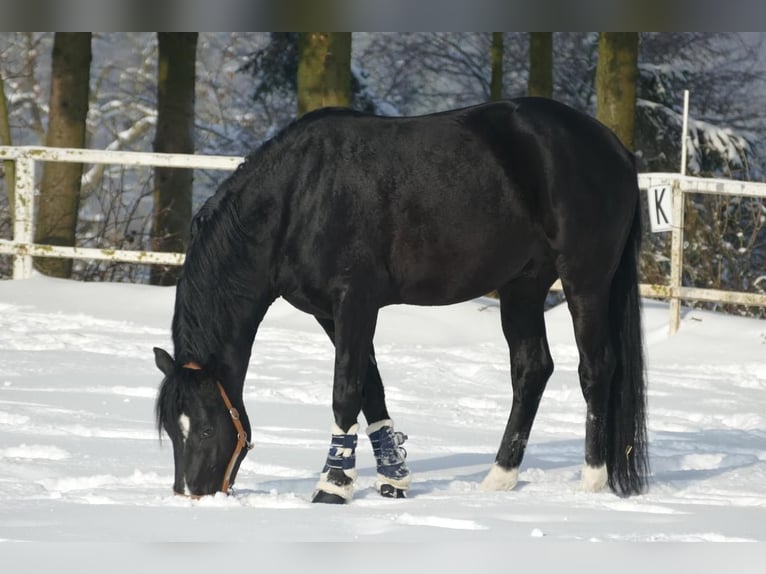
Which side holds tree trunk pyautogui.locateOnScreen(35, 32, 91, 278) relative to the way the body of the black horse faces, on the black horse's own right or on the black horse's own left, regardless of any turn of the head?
on the black horse's own right

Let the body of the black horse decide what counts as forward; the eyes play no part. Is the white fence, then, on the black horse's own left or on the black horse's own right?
on the black horse's own right

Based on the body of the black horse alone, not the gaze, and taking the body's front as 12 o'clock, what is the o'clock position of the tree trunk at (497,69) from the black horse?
The tree trunk is roughly at 3 o'clock from the black horse.

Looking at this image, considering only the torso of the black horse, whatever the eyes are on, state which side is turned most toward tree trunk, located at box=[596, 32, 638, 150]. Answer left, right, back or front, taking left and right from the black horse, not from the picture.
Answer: right

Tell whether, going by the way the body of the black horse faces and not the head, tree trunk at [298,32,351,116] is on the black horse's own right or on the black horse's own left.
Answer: on the black horse's own right

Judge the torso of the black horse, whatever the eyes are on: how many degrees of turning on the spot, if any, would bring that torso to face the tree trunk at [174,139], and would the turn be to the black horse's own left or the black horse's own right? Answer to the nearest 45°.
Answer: approximately 90° to the black horse's own right

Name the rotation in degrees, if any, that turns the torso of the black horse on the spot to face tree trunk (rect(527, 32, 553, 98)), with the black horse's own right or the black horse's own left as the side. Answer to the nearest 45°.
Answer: approximately 90° to the black horse's own right

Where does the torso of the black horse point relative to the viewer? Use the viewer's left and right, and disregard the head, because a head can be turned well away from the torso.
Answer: facing to the left of the viewer

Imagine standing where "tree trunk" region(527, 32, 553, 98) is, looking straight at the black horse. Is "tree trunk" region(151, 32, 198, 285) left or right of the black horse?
right

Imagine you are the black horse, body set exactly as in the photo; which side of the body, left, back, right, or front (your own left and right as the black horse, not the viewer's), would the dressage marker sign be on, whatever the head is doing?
right
